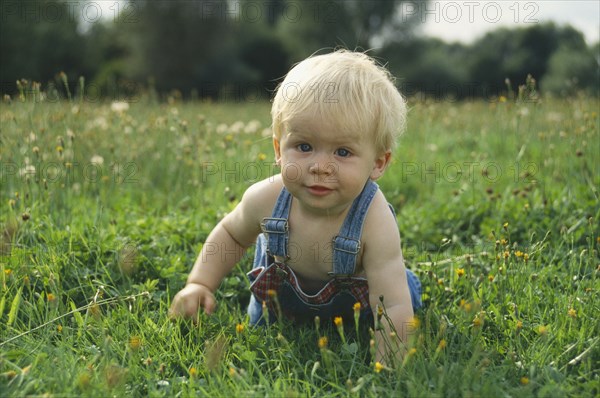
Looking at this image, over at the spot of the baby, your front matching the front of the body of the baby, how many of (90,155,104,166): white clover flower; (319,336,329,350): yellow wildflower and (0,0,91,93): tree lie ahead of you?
1

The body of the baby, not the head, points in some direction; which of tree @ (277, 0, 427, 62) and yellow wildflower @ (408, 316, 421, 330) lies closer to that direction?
the yellow wildflower

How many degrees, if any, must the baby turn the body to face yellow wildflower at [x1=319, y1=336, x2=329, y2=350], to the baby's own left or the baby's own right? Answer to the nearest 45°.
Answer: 0° — they already face it

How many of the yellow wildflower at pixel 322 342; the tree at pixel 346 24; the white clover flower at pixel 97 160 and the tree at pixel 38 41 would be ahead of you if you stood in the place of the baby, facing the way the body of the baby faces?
1

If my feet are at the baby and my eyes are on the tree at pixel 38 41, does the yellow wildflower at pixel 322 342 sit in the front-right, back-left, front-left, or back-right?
back-left

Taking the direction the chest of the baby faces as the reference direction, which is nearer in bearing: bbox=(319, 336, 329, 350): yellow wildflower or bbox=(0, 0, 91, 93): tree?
the yellow wildflower

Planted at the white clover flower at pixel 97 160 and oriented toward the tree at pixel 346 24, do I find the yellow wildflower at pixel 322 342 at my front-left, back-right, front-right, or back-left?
back-right

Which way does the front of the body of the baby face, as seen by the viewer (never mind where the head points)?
toward the camera

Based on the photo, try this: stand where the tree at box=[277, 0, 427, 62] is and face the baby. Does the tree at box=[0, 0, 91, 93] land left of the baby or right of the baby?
right

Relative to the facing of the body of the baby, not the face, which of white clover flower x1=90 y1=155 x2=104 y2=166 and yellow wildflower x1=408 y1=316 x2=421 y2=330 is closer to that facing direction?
the yellow wildflower

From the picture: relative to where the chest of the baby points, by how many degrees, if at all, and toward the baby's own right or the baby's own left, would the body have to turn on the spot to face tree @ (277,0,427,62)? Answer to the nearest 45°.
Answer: approximately 180°

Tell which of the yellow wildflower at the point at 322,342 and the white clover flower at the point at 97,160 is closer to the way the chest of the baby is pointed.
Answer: the yellow wildflower

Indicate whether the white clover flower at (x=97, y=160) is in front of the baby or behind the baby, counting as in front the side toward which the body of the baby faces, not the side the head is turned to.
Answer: behind
